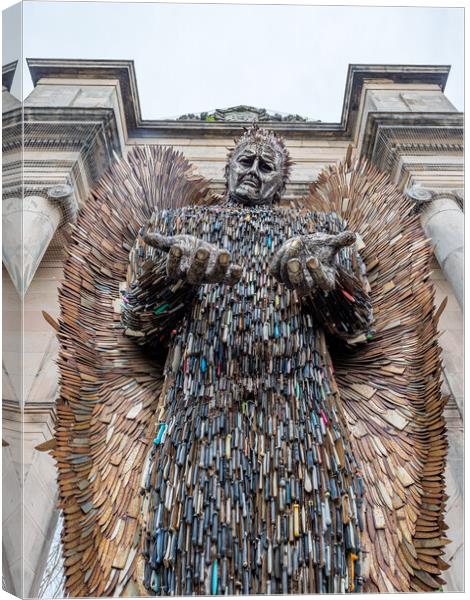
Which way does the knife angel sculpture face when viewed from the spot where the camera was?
facing the viewer
